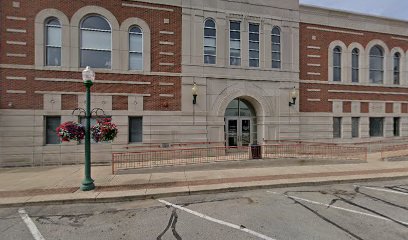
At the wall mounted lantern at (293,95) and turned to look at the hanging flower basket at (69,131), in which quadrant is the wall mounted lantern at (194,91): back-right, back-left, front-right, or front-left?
front-right

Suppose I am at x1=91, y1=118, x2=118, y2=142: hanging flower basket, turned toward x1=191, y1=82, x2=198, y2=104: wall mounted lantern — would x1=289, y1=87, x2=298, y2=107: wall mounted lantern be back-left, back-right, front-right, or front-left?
front-right

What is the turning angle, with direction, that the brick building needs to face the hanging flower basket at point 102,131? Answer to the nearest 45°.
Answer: approximately 45° to its right

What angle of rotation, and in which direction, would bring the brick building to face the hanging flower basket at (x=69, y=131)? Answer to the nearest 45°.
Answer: approximately 45° to its right

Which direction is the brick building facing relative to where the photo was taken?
toward the camera

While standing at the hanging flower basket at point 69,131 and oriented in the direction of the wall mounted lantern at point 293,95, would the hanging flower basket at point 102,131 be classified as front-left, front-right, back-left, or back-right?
front-right
